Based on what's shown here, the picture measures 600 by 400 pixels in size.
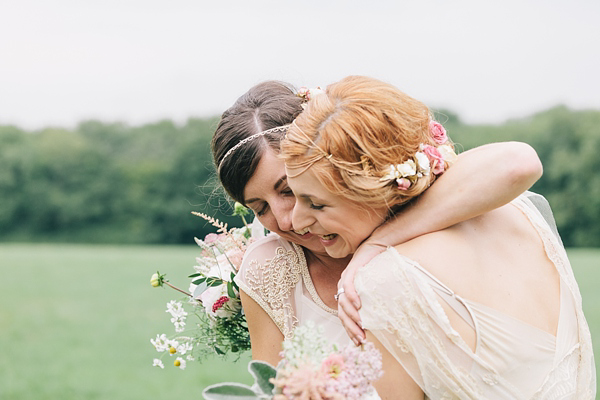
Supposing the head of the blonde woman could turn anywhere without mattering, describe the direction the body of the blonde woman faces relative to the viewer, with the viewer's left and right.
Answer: facing away from the viewer and to the left of the viewer
